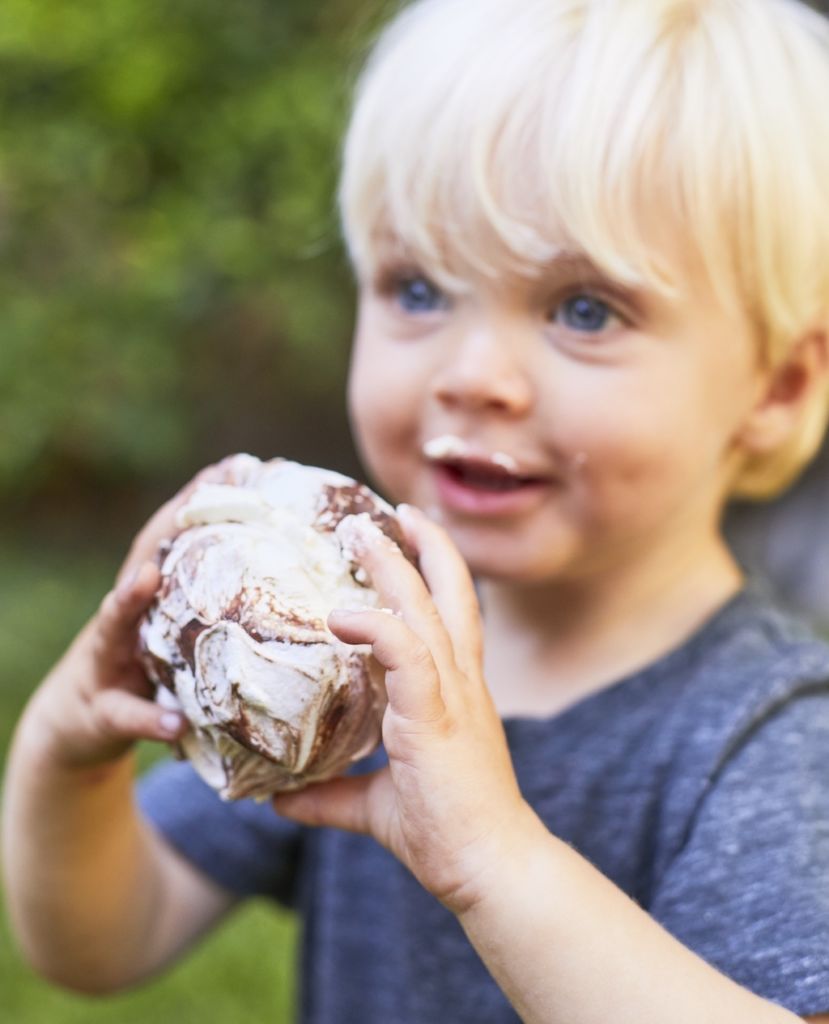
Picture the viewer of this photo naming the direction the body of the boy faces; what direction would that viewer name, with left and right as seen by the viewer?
facing the viewer and to the left of the viewer

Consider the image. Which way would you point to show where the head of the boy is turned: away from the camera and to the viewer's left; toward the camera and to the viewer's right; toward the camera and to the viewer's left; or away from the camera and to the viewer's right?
toward the camera and to the viewer's left
